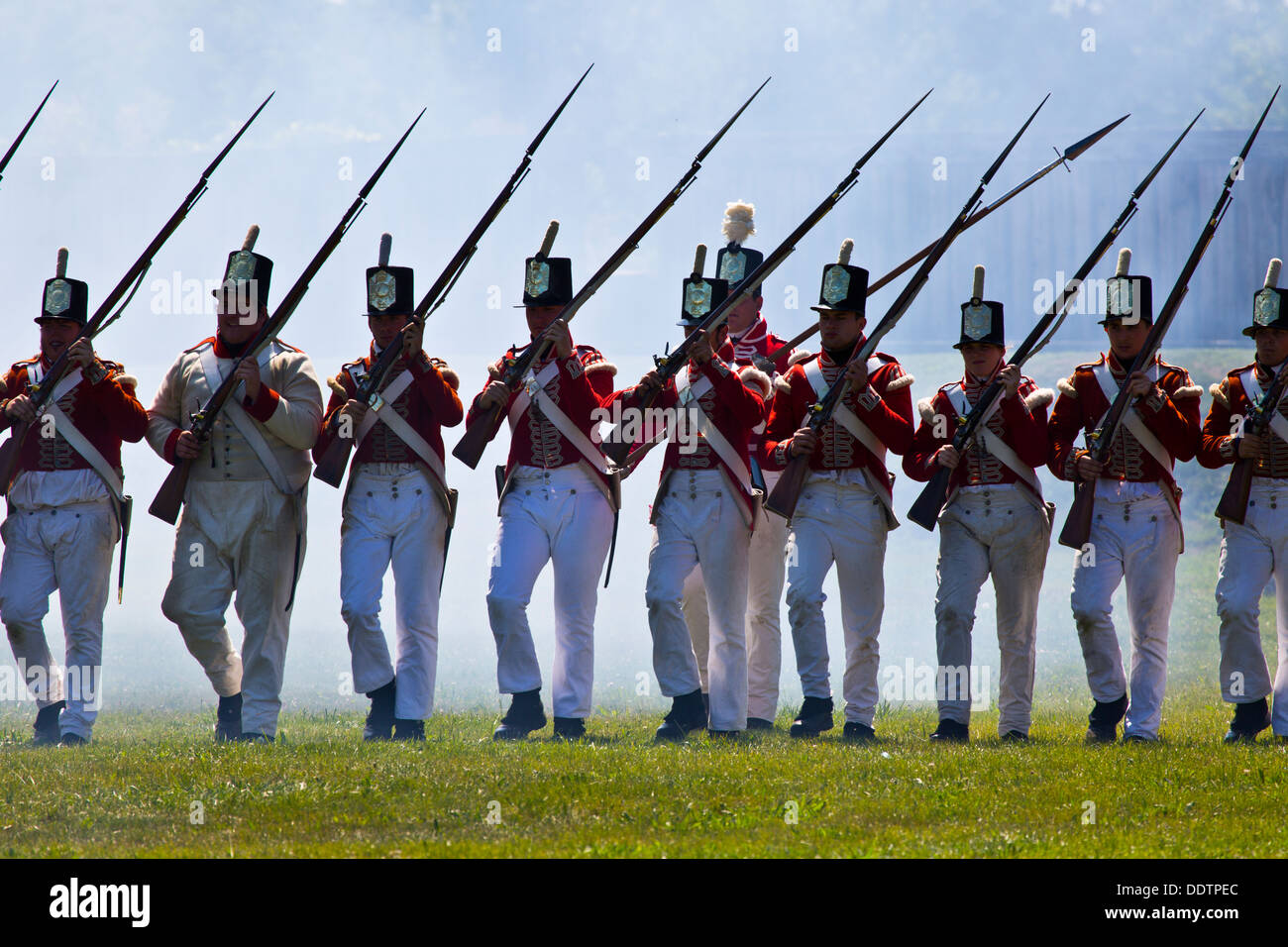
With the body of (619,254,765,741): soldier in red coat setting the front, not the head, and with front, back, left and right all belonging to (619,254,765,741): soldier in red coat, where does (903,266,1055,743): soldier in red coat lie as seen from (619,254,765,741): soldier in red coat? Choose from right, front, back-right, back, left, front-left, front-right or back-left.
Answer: back-left

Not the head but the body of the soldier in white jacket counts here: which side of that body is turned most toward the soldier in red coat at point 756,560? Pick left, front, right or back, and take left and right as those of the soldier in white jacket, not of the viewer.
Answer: left

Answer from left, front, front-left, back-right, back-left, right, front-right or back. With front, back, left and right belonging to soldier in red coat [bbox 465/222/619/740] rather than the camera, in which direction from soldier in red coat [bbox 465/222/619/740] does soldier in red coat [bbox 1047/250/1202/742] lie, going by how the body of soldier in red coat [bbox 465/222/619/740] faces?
back-left

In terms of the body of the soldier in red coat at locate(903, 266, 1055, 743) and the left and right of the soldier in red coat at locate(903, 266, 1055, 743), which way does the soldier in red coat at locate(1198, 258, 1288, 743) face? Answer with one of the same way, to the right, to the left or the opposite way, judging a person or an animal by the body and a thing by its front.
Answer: the same way

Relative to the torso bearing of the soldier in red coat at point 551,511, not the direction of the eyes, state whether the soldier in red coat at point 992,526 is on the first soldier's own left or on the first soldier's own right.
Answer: on the first soldier's own left

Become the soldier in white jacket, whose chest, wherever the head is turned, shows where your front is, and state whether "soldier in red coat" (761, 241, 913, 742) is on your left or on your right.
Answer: on your left

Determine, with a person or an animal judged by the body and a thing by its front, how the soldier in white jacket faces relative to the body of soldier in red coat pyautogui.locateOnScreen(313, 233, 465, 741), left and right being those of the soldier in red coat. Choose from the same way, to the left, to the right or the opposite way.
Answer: the same way

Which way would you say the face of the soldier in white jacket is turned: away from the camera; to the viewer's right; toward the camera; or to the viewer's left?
toward the camera

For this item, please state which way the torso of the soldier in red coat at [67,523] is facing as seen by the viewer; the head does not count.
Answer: toward the camera

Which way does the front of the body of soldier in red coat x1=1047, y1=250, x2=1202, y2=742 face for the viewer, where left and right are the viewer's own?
facing the viewer

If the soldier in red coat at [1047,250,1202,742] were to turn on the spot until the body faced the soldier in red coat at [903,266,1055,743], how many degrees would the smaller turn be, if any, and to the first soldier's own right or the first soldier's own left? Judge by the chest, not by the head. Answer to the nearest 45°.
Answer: approximately 90° to the first soldier's own right

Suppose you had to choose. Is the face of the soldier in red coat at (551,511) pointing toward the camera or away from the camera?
toward the camera

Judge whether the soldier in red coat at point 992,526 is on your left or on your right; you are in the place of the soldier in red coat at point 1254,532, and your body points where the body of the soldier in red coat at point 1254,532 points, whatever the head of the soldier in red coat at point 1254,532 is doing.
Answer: on your right

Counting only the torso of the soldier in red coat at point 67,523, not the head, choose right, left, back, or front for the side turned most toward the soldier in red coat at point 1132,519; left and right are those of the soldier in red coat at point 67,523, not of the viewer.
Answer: left

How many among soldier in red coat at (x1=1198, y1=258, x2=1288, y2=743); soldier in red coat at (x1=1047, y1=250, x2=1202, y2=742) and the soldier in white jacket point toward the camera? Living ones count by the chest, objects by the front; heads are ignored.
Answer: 3

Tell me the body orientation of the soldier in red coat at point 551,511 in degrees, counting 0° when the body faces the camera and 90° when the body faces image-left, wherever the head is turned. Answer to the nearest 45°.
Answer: approximately 45°

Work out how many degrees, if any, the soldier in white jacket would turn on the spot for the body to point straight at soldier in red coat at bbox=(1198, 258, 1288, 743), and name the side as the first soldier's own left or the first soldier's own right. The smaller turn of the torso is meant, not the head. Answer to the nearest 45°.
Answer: approximately 90° to the first soldier's own left

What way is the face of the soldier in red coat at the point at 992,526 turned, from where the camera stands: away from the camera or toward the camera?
toward the camera

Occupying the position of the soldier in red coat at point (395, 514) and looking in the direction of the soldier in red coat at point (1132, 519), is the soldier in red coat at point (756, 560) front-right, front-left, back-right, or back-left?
front-left
